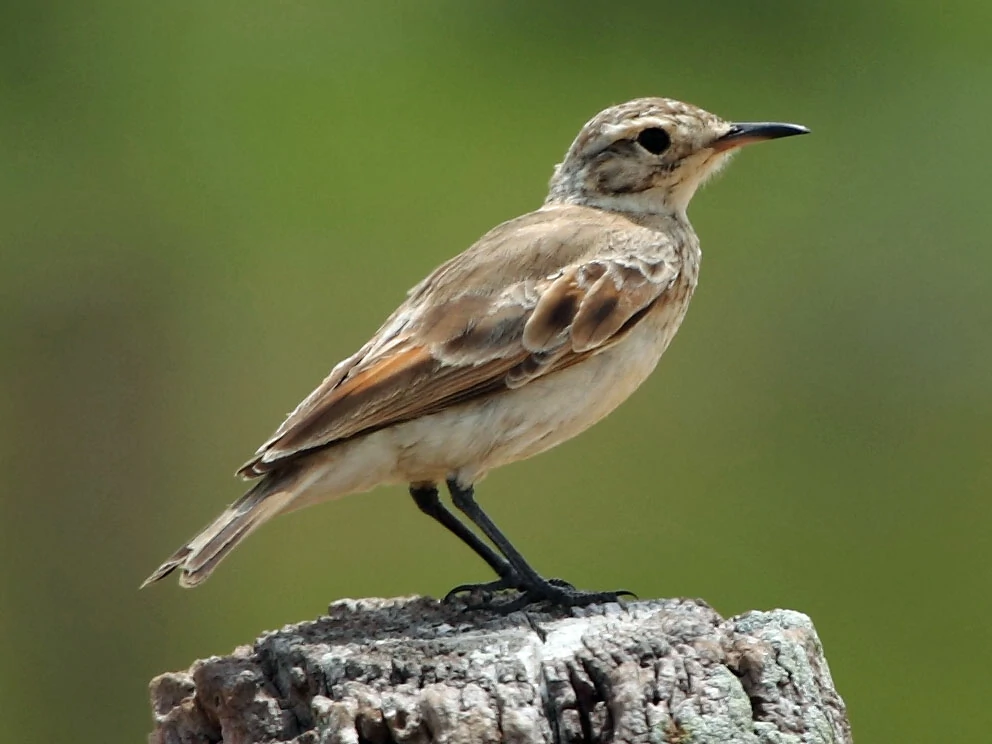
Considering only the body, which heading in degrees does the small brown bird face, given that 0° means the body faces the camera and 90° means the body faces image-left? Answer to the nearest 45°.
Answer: approximately 270°
